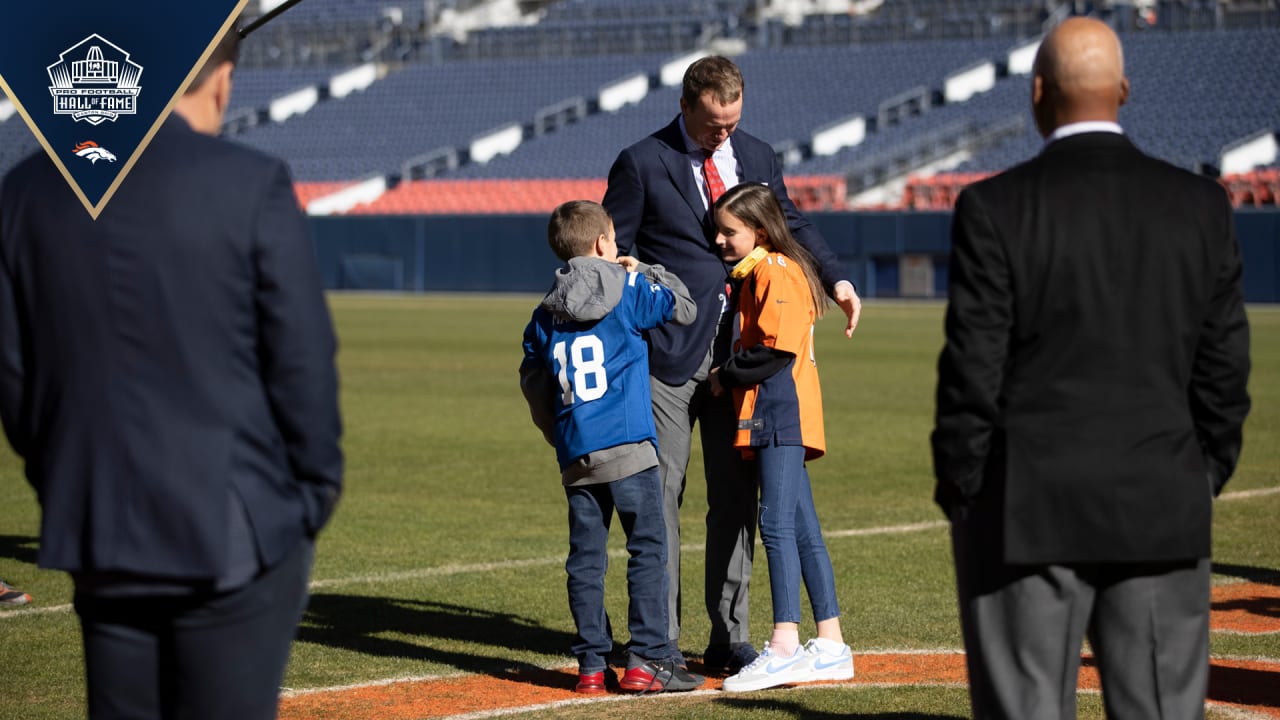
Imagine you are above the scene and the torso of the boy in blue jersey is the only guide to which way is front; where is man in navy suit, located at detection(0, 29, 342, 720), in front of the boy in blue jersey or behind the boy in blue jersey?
behind

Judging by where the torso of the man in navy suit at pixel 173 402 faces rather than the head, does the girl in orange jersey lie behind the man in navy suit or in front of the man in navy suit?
in front

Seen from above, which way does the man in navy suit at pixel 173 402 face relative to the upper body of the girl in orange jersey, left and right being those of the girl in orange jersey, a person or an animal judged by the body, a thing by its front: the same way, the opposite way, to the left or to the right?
to the right

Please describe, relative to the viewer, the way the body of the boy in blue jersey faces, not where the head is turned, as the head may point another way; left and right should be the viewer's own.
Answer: facing away from the viewer and to the right of the viewer

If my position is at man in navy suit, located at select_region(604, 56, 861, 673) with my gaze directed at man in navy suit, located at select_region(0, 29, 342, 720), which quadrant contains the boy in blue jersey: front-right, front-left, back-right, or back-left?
front-right

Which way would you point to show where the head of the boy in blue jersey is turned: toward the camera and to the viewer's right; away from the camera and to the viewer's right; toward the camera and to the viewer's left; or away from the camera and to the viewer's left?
away from the camera and to the viewer's right

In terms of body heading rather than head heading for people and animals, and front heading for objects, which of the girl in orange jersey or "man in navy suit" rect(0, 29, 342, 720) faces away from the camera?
the man in navy suit

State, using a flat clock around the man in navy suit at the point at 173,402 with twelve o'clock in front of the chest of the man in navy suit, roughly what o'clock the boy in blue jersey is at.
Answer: The boy in blue jersey is roughly at 1 o'clock from the man in navy suit.

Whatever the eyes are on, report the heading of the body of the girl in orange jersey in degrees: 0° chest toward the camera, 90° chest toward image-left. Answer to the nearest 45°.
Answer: approximately 90°

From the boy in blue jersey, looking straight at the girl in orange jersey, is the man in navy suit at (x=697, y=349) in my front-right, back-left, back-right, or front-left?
front-left

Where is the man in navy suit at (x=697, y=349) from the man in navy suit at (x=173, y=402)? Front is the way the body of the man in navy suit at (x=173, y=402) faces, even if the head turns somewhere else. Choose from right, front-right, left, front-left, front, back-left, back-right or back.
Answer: front-right

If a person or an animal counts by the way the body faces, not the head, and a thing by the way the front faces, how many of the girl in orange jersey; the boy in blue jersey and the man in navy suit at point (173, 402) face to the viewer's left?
1

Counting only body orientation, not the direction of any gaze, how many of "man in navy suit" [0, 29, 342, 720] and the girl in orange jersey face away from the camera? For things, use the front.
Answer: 1

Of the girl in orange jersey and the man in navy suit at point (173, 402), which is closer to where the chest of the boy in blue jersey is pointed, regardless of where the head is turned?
the girl in orange jersey

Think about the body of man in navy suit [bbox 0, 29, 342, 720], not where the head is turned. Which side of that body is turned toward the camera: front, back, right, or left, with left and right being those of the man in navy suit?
back

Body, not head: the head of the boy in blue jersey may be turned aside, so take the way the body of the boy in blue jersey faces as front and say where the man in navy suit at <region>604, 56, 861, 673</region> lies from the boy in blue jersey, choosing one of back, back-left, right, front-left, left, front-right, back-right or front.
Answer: front

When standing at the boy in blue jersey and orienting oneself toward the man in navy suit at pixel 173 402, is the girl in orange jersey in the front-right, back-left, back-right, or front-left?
back-left
